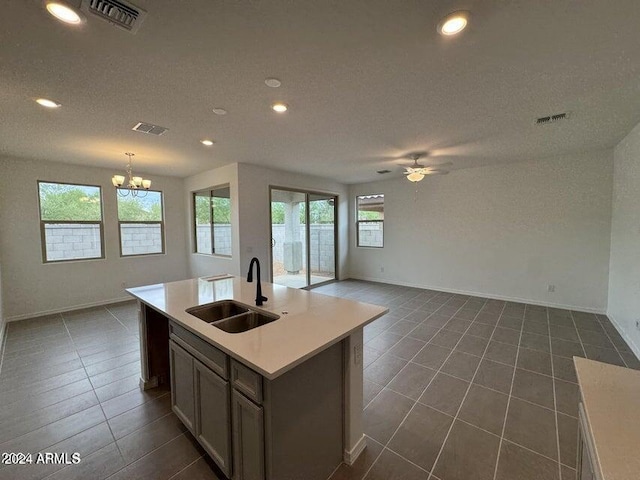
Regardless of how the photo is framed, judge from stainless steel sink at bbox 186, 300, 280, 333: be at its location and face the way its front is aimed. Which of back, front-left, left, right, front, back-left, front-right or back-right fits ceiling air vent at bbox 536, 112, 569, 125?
back-left

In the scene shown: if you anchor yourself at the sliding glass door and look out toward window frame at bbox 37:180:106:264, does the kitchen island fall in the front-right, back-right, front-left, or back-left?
front-left

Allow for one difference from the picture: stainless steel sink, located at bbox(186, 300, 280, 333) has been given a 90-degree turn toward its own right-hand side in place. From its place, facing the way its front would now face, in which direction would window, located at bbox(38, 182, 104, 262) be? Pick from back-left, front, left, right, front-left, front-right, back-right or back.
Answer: front

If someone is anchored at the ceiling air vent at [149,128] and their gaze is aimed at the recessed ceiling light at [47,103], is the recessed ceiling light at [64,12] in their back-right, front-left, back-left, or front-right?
front-left

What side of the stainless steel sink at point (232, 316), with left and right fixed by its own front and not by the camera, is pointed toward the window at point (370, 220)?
back

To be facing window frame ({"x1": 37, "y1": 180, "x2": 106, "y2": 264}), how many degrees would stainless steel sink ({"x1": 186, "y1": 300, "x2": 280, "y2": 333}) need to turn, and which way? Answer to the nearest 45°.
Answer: approximately 90° to its right

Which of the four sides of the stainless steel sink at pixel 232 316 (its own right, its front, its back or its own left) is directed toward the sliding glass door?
back

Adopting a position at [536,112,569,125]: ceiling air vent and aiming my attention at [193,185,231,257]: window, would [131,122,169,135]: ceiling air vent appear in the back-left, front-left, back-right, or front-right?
front-left

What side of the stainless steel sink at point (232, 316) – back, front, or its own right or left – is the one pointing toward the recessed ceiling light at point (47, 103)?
right

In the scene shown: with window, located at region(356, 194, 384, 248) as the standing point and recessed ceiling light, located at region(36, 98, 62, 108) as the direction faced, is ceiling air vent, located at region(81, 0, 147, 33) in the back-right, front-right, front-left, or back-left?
front-left
